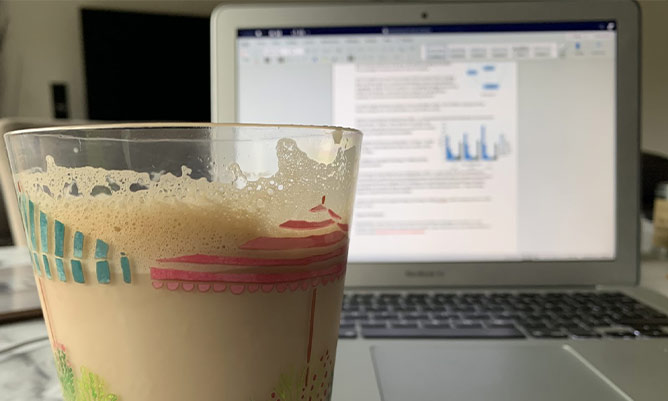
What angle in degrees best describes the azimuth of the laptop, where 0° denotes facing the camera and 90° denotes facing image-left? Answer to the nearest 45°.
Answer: approximately 0°

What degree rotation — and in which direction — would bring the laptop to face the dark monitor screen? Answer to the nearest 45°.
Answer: approximately 135° to its right
